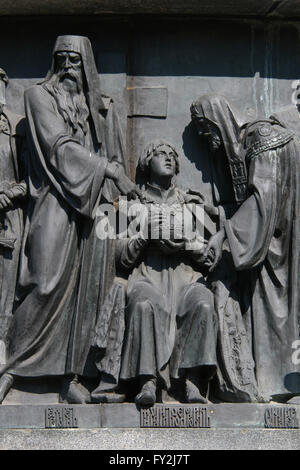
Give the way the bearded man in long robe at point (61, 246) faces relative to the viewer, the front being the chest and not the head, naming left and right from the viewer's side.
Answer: facing the viewer and to the right of the viewer
